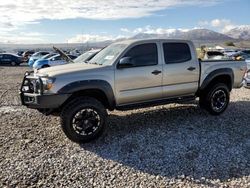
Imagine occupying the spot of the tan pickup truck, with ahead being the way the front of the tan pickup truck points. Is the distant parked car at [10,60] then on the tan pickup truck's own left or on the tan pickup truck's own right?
on the tan pickup truck's own right

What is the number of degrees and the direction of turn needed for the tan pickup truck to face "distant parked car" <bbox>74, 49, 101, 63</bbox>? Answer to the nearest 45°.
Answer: approximately 90° to its right
